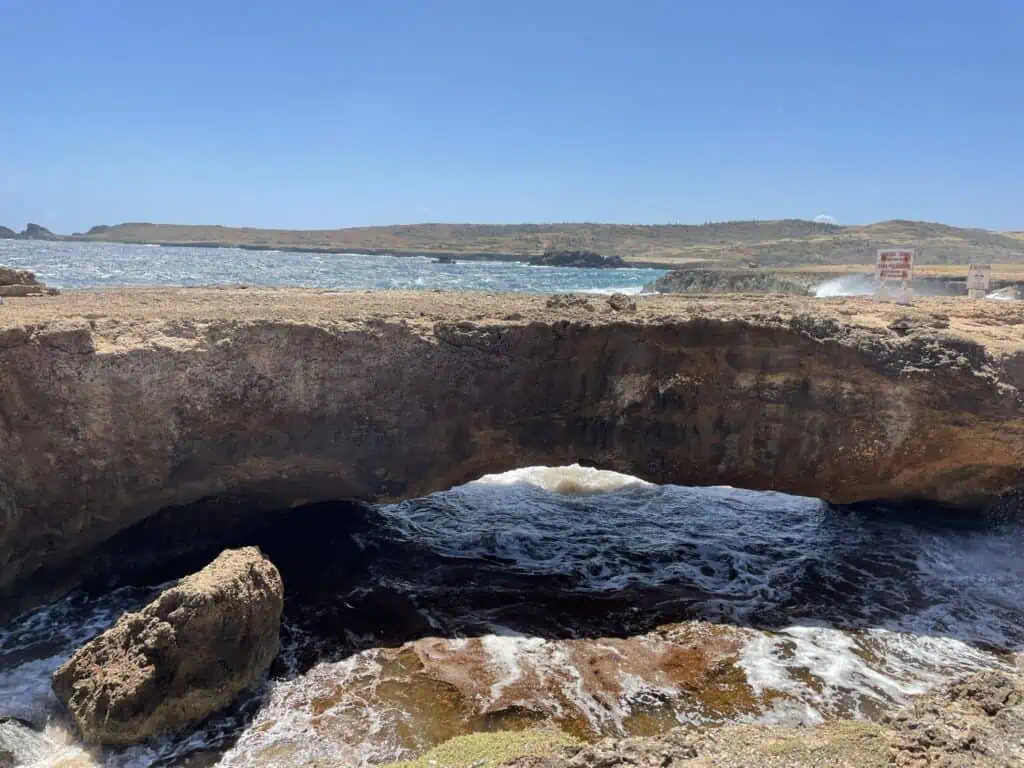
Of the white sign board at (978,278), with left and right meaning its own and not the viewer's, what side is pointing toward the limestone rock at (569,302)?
front

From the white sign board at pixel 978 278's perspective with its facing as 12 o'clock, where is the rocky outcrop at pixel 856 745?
The rocky outcrop is roughly at 12 o'clock from the white sign board.

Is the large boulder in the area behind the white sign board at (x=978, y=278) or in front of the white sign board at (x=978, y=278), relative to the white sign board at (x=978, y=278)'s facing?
in front

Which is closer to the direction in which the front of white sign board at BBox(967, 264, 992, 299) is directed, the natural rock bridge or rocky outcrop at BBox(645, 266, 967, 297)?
the natural rock bridge

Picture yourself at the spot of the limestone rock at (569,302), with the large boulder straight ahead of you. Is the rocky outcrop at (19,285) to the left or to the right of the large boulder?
right

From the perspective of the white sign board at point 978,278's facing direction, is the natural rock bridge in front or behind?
in front

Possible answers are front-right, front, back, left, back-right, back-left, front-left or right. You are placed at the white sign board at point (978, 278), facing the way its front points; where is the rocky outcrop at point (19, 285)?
front-right

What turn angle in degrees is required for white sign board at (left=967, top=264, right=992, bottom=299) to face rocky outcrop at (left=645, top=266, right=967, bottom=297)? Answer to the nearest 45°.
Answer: approximately 135° to its right

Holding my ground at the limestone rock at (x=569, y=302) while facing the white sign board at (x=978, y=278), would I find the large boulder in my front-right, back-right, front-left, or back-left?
back-right
